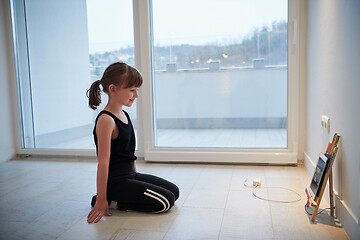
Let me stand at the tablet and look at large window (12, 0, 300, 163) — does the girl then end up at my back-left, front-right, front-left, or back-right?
front-left

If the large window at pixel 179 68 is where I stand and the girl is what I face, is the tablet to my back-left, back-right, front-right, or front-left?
front-left

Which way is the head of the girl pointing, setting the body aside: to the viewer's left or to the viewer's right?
to the viewer's right

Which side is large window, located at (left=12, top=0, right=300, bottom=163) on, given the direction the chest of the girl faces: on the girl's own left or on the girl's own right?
on the girl's own left

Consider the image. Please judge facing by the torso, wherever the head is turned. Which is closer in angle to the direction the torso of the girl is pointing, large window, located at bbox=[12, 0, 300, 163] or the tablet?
the tablet

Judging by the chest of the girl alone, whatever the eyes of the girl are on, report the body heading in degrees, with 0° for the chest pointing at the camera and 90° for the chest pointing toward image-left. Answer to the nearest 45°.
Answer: approximately 270°

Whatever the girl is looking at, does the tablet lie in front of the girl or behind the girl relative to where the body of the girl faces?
in front
